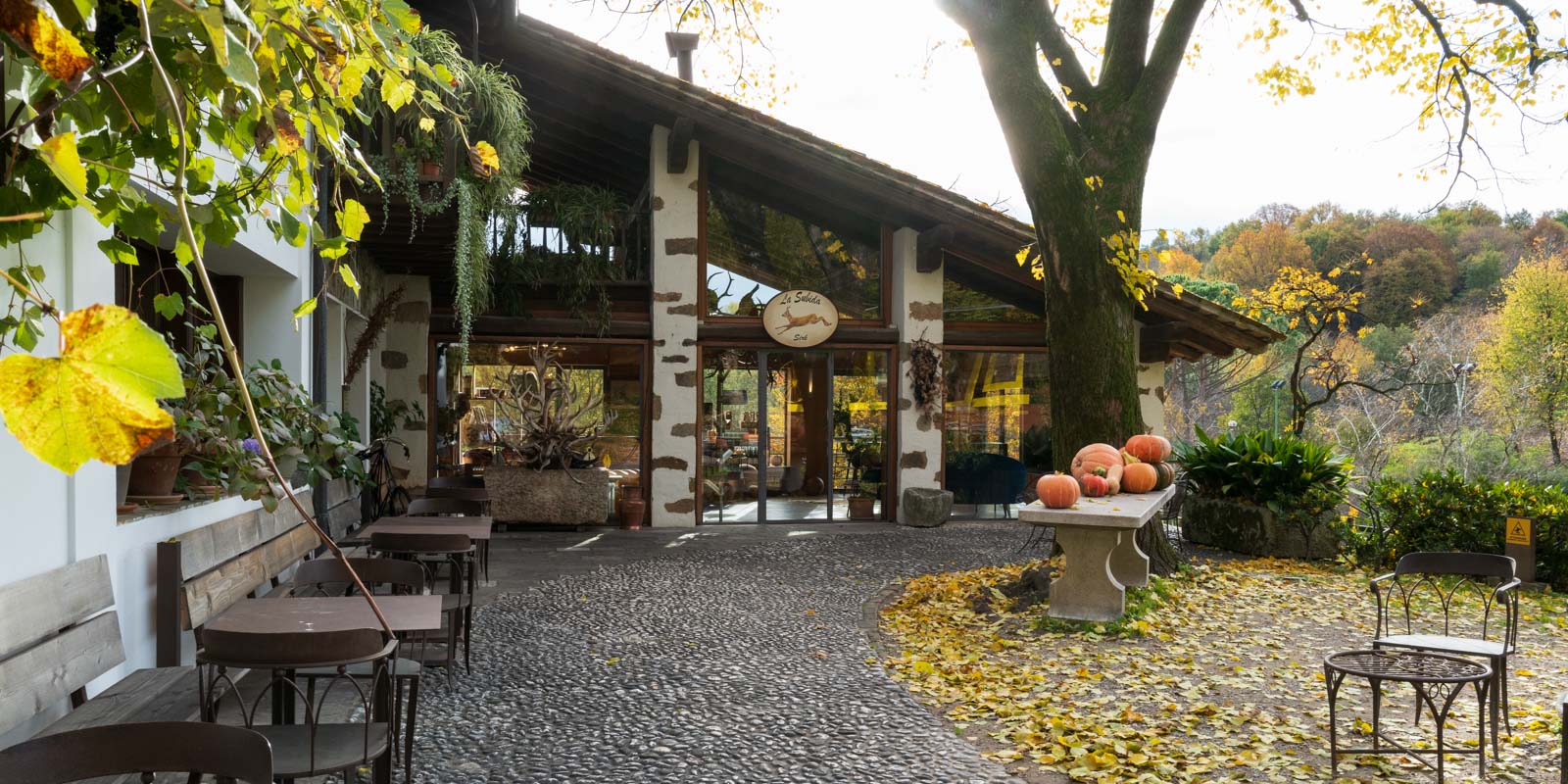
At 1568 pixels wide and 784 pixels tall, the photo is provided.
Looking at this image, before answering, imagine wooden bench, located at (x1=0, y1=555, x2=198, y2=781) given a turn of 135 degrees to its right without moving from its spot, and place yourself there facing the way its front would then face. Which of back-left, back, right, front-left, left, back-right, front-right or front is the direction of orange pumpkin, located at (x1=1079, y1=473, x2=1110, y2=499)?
back

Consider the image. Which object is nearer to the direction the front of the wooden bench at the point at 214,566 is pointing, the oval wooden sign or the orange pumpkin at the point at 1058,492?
the orange pumpkin

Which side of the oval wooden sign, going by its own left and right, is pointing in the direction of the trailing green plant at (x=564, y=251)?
right

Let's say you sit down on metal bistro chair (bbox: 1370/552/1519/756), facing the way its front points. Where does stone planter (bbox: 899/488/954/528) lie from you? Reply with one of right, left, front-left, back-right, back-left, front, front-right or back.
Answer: right

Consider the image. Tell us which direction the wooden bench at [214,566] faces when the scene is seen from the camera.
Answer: facing the viewer and to the right of the viewer

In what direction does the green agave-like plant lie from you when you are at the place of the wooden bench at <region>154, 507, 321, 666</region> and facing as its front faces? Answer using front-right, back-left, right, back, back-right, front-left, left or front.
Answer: front-left

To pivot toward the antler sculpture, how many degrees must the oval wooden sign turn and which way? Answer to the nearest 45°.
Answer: approximately 90° to its right

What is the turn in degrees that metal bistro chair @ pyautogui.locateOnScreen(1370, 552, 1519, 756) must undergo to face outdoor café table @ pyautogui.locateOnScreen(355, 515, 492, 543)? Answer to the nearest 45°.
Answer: approximately 45° to its right

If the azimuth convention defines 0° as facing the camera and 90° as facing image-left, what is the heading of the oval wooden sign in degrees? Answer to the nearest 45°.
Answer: approximately 0°

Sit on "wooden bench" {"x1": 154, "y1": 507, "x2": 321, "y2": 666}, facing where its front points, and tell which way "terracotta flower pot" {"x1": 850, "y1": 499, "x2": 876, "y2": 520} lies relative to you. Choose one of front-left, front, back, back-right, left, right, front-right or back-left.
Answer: left

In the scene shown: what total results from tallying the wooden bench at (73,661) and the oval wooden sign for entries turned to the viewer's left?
0

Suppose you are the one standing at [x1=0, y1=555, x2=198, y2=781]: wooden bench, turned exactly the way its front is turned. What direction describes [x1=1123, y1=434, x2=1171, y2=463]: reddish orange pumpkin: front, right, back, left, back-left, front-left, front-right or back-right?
front-left

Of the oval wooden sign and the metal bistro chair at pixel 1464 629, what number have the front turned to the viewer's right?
0

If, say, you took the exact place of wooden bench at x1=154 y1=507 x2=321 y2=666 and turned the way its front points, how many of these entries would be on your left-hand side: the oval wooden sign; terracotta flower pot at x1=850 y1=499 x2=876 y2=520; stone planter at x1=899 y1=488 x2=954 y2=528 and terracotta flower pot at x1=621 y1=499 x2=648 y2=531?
4
